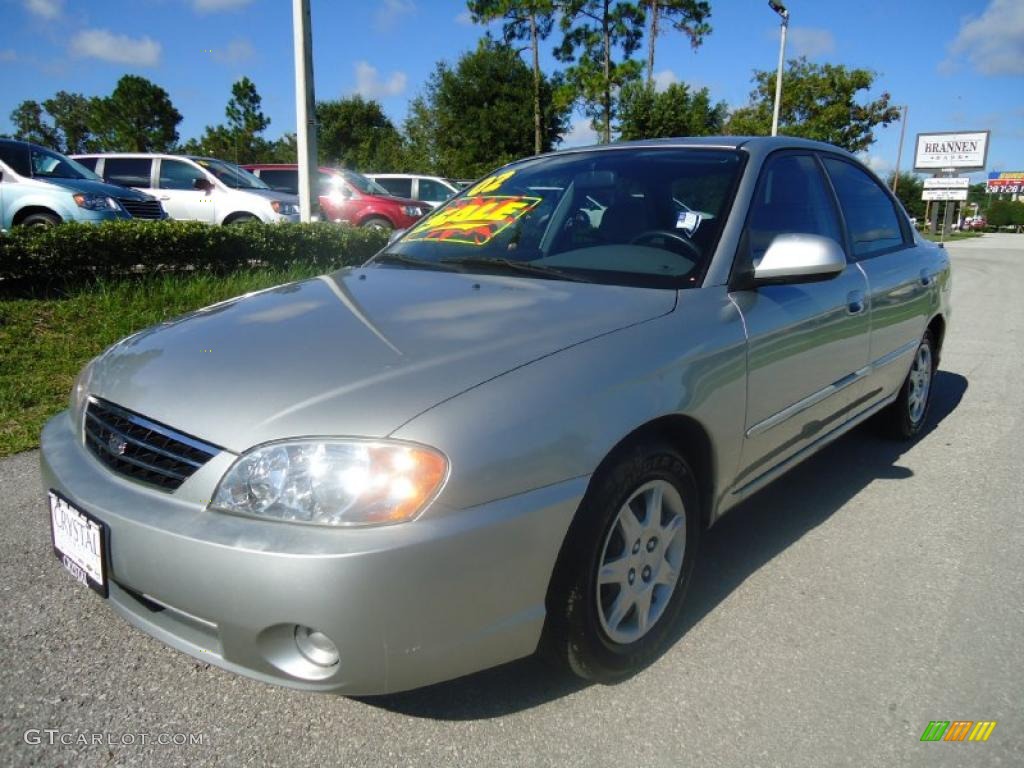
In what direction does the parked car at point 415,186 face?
to the viewer's right

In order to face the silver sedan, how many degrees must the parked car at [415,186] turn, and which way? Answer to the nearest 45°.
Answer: approximately 90° to its right

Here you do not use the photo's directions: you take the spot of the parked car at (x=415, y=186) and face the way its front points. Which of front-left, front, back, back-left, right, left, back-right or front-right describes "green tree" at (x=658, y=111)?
front-left

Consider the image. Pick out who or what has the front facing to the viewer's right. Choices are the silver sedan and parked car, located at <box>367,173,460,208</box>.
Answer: the parked car

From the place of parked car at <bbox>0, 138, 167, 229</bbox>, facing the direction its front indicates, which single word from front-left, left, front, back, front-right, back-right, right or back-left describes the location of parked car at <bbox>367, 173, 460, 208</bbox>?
left

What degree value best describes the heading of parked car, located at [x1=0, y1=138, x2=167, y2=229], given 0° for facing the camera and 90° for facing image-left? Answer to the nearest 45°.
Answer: approximately 315°

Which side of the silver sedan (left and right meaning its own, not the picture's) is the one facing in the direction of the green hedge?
right

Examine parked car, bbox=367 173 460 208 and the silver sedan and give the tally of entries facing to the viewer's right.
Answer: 1

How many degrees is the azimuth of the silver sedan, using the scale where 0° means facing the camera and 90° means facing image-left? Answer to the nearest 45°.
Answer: approximately 45°

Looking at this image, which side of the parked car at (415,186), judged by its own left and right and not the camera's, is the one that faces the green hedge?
right

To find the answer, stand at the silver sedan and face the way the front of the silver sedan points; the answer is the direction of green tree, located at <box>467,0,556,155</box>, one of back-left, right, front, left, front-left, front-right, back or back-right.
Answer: back-right
